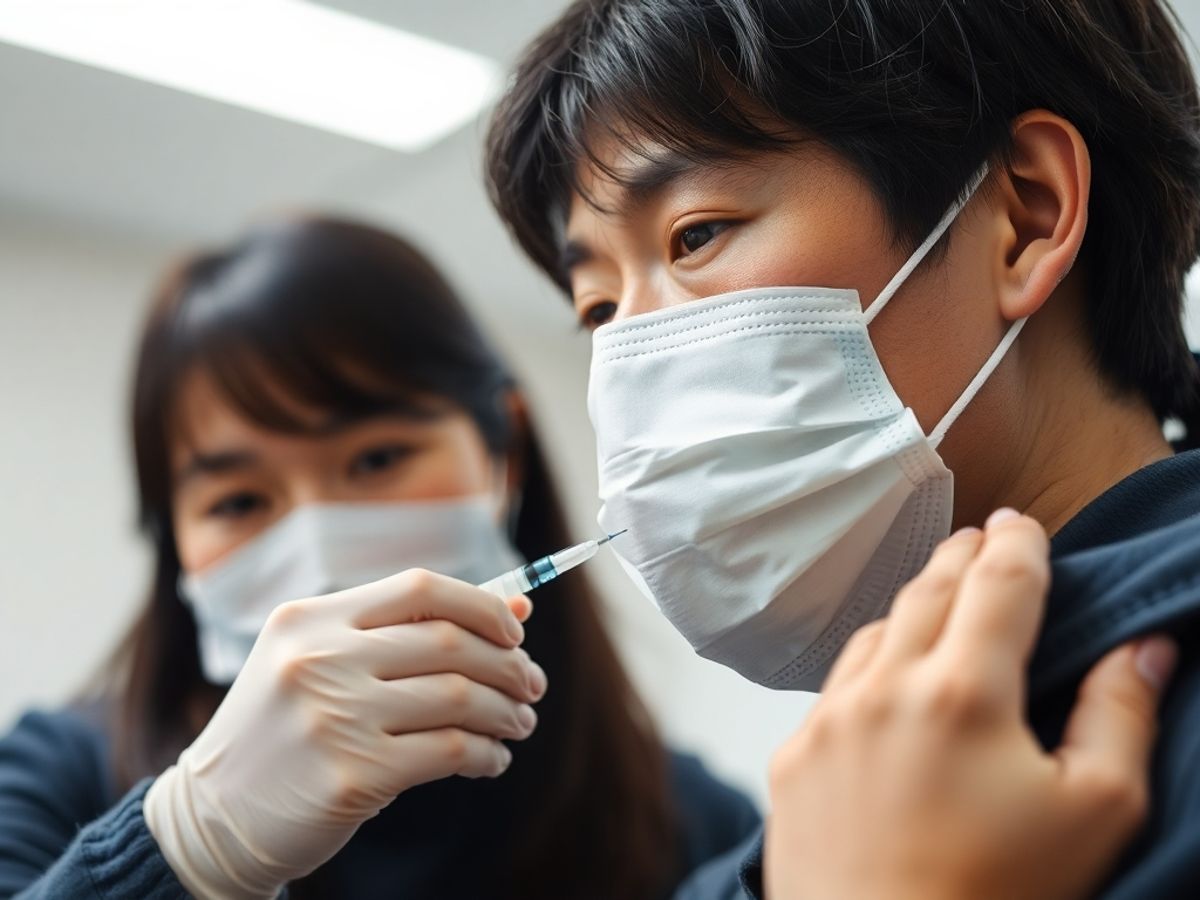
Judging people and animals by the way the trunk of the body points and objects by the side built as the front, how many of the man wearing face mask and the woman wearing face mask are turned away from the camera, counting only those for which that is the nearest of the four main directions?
0

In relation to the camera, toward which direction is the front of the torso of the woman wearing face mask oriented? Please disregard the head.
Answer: toward the camera

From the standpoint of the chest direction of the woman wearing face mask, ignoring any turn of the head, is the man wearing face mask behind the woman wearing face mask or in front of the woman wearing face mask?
in front

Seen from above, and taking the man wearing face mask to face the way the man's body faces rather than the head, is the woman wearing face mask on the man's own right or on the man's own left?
on the man's own right
